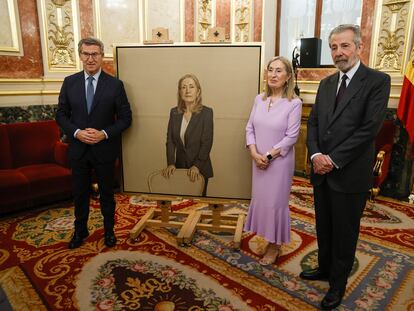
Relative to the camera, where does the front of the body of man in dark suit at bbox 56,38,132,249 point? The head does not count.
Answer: toward the camera

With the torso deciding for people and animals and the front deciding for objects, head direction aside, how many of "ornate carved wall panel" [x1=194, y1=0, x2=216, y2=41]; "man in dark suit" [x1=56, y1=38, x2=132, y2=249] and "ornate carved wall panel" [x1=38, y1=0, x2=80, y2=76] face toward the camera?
3

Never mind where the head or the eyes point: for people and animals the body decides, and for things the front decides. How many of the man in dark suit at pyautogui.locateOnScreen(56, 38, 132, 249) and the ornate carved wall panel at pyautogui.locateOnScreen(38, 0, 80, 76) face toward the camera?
2

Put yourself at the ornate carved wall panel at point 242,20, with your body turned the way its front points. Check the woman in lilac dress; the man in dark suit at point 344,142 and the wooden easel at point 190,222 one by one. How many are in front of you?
3

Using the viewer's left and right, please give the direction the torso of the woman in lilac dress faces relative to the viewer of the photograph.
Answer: facing the viewer and to the left of the viewer

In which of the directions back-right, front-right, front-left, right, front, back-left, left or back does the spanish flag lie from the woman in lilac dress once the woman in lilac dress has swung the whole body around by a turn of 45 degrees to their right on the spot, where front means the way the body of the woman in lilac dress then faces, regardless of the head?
back-right

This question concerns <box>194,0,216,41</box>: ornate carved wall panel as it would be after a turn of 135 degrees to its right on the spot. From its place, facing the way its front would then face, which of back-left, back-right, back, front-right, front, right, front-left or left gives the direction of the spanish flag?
back

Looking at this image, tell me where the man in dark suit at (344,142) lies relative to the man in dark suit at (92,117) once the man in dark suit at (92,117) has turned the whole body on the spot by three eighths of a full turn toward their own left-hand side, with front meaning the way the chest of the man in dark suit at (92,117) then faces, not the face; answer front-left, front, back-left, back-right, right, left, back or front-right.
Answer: right

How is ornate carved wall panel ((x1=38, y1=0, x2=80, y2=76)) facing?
toward the camera

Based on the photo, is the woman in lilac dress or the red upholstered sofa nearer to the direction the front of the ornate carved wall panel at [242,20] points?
the woman in lilac dress

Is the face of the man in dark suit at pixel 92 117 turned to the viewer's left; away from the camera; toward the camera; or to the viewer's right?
toward the camera

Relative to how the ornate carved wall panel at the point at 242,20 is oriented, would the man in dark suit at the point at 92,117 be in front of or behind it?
in front

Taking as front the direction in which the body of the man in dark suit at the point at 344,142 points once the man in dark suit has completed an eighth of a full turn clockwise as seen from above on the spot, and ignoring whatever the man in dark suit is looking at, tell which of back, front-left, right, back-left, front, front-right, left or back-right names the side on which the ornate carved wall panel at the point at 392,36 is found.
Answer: right

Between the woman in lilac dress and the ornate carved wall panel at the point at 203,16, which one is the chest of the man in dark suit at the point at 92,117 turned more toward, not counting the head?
the woman in lilac dress

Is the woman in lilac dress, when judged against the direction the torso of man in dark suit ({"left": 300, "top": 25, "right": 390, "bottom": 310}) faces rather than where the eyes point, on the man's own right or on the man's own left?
on the man's own right

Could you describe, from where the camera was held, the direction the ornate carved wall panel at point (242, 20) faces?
facing the viewer

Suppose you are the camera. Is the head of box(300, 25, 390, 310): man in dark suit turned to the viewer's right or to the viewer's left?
to the viewer's left

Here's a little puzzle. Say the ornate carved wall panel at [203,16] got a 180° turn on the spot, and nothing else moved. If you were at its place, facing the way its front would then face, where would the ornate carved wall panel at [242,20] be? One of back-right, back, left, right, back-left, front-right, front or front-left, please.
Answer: right

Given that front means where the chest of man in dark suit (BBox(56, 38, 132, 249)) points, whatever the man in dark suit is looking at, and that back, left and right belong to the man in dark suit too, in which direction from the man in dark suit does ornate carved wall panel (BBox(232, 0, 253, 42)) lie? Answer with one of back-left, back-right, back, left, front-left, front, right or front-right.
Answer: back-left
